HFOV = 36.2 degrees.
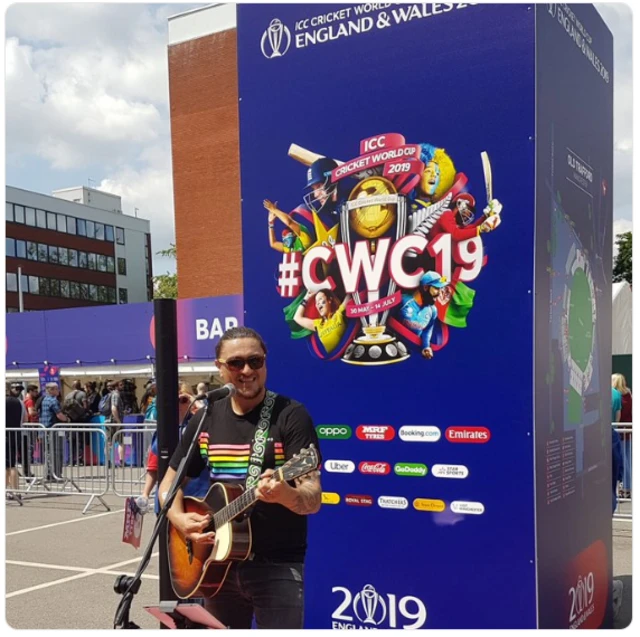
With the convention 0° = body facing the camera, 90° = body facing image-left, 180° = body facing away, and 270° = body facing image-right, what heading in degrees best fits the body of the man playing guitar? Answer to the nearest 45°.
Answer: approximately 0°

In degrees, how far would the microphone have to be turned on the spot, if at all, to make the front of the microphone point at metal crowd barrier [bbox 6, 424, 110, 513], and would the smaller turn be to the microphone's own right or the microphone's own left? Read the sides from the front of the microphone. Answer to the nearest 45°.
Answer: approximately 90° to the microphone's own left

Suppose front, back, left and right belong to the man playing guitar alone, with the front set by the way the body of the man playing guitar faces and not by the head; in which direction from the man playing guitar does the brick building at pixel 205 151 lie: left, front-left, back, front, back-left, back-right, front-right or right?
back

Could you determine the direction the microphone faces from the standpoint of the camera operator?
facing to the right of the viewer

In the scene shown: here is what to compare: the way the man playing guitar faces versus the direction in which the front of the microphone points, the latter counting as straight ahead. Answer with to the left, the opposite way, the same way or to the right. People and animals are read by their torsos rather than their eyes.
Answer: to the right
